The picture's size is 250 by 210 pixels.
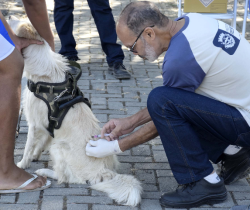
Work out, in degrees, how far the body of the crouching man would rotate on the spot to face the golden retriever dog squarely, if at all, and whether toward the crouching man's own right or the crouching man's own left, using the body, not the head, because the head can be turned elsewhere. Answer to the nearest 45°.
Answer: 0° — they already face it

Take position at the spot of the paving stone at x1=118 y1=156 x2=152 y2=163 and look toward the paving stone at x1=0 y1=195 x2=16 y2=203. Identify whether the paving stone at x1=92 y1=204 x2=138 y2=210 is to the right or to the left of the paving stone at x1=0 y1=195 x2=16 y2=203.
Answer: left

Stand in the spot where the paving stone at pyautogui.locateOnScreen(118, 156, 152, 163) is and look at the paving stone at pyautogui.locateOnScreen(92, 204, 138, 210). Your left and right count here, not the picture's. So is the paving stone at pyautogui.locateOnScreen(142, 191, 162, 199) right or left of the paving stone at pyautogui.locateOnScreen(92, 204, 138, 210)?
left

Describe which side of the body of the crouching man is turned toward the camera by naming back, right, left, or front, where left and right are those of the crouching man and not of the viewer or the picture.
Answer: left

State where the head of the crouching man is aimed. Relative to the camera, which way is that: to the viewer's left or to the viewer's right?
to the viewer's left

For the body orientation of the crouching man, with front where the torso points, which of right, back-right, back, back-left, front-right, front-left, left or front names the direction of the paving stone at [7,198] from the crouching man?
front-left

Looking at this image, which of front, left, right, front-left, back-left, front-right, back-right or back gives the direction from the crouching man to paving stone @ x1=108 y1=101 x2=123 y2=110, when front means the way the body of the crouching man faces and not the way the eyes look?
front-right

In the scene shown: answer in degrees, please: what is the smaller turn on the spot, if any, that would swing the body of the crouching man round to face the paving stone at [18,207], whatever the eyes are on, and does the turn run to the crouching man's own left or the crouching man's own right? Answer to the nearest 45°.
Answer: approximately 45° to the crouching man's own left

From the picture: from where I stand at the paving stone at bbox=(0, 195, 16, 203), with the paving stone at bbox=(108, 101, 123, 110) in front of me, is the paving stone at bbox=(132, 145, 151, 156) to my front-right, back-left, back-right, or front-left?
front-right
